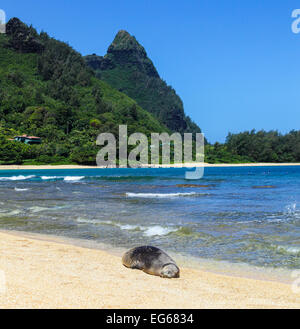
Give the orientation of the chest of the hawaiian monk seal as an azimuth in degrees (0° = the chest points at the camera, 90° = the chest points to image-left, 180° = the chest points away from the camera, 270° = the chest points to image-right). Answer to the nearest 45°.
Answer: approximately 315°
